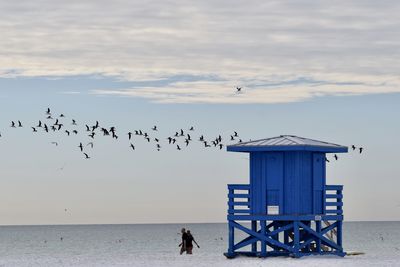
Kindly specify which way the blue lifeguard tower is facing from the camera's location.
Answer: facing away from the viewer
